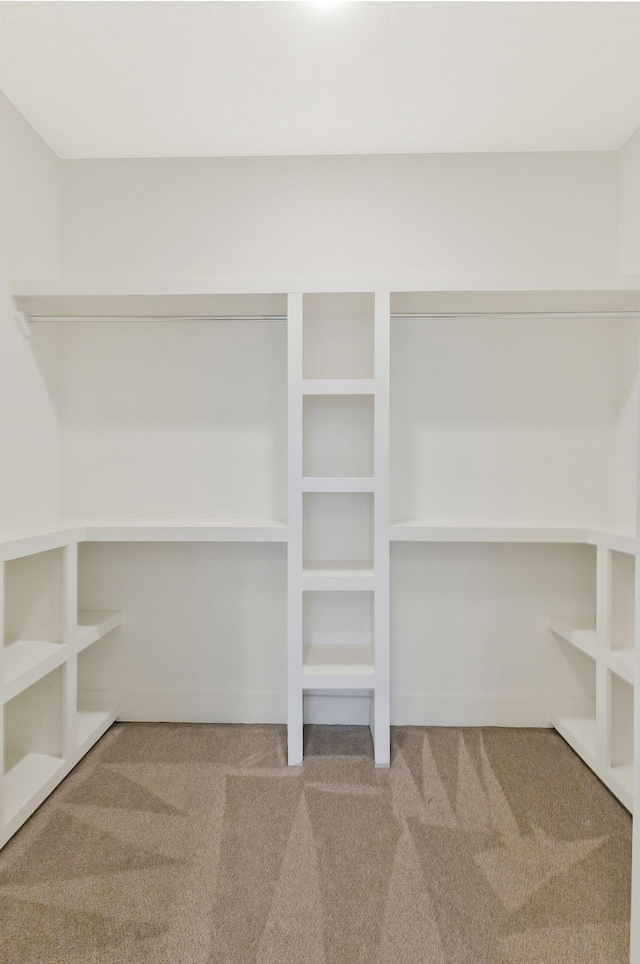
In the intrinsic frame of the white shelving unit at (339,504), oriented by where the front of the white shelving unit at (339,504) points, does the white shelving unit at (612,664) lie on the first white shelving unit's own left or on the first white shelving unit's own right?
on the first white shelving unit's own left

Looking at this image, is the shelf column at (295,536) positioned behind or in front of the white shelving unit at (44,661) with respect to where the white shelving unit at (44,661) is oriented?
in front

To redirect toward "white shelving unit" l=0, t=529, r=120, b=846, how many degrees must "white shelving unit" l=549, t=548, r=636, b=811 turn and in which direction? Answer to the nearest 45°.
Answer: approximately 45° to its left

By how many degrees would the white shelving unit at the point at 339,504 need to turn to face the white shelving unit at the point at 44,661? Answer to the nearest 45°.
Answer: approximately 90° to its right

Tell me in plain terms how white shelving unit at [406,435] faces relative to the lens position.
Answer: facing the viewer

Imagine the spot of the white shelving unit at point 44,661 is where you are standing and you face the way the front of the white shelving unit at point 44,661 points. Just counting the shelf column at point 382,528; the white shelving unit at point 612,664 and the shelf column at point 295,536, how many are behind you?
0

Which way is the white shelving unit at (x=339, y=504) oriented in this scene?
toward the camera

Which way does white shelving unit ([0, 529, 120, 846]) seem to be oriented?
to the viewer's right

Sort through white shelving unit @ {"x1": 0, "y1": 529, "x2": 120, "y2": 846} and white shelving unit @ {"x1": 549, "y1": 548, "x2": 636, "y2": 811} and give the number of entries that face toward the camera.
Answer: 0

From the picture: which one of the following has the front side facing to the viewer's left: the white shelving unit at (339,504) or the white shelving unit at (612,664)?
the white shelving unit at (612,664)

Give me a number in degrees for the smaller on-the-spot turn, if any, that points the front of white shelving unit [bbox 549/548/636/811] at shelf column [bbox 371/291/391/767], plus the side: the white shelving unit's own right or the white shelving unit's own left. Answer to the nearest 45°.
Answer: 0° — it already faces it

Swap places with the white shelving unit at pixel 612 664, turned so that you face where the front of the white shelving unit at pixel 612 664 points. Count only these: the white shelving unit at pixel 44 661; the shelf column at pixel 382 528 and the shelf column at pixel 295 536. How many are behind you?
0

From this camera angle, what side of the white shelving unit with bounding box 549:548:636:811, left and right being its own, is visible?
left

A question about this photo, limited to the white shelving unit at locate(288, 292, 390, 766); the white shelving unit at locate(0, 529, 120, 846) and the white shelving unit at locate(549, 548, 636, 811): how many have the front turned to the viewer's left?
1

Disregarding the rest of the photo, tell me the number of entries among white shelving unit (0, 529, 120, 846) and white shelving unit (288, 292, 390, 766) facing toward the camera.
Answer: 1
